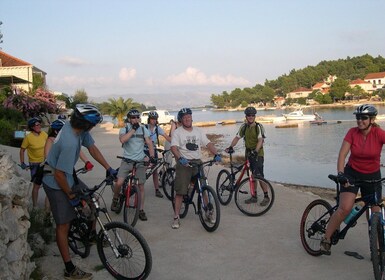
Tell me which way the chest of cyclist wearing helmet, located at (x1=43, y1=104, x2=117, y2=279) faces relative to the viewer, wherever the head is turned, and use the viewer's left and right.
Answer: facing to the right of the viewer

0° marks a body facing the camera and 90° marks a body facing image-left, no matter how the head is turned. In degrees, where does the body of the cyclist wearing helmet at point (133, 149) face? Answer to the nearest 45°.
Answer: approximately 0°

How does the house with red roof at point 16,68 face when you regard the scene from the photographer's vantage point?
facing the viewer

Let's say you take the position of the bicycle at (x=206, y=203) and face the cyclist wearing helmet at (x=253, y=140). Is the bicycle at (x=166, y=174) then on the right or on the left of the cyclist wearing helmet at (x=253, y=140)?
left

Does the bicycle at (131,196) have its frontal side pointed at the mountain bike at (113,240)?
yes
